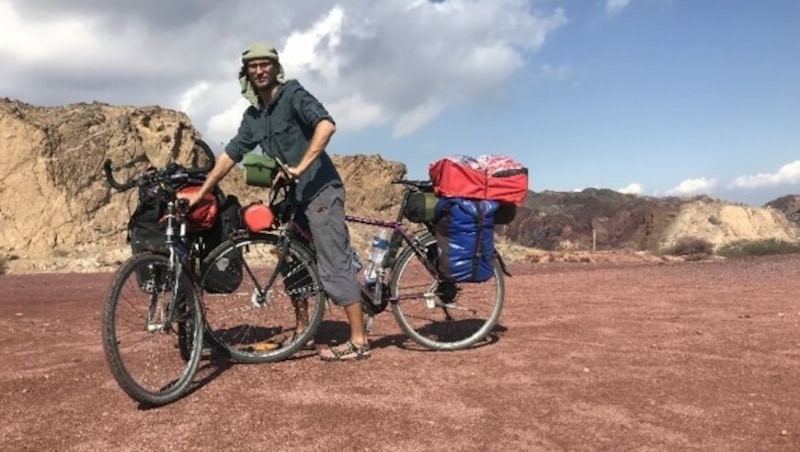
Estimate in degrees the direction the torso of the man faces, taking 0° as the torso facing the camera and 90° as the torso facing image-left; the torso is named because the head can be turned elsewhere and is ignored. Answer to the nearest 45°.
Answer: approximately 45°

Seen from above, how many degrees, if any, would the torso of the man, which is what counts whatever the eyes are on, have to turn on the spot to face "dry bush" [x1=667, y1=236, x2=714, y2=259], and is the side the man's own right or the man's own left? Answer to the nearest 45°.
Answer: approximately 180°

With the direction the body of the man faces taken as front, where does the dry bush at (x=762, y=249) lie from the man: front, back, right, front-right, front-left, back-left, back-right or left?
back

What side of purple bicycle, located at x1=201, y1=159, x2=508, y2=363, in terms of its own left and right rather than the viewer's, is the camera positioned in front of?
left

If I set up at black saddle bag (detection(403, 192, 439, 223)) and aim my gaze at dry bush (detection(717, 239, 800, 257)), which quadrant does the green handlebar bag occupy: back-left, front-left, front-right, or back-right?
back-left

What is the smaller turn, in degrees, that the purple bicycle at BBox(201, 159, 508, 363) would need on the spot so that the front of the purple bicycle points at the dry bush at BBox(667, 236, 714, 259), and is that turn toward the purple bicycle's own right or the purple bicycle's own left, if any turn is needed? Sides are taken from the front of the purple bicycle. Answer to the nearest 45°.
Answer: approximately 135° to the purple bicycle's own right
